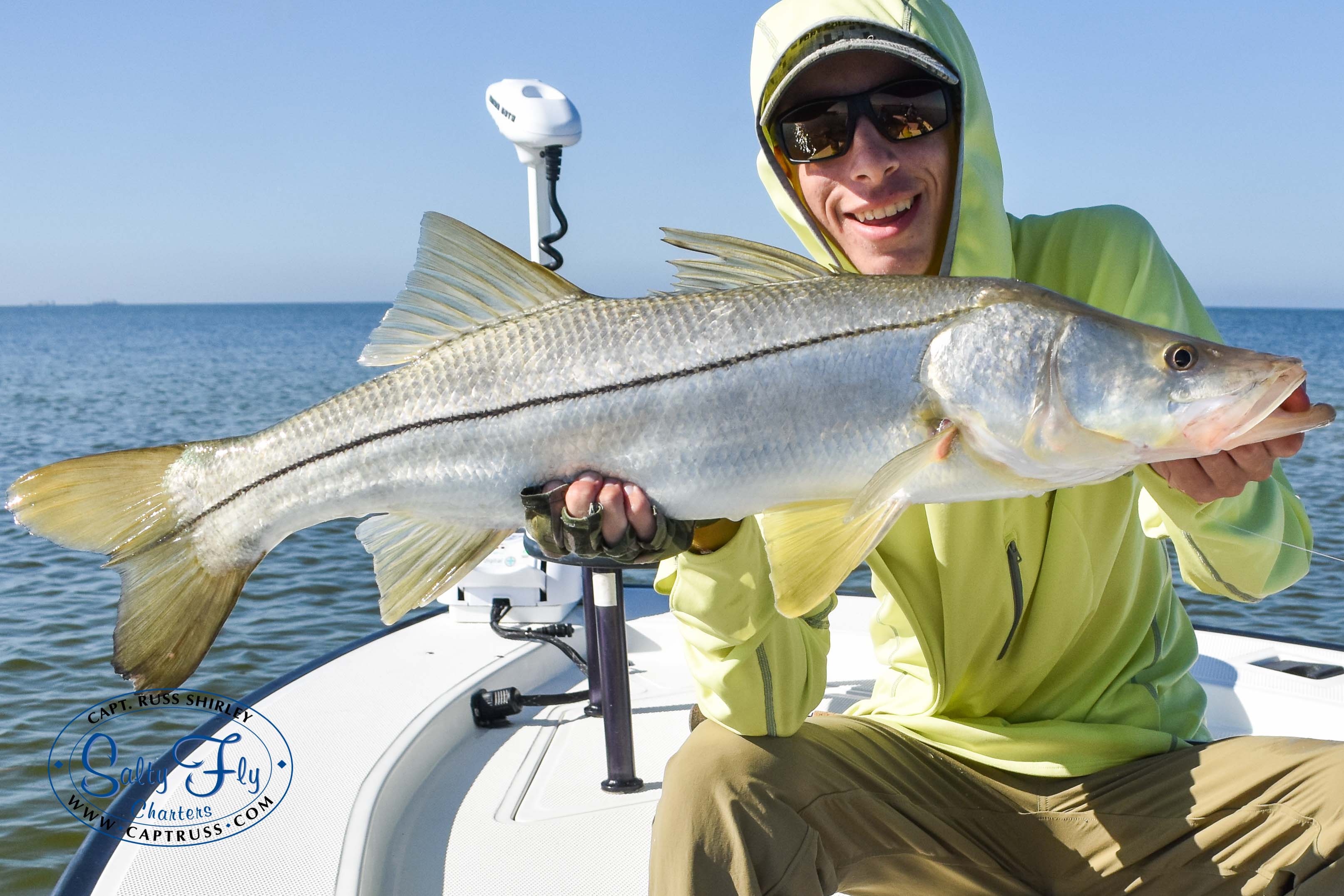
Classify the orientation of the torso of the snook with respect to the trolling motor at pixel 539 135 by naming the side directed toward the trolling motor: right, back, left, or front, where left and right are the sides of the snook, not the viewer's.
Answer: left

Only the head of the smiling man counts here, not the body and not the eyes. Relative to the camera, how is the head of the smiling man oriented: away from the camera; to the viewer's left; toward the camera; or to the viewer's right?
toward the camera

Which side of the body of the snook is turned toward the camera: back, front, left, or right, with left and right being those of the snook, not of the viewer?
right

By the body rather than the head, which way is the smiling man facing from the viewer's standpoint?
toward the camera
